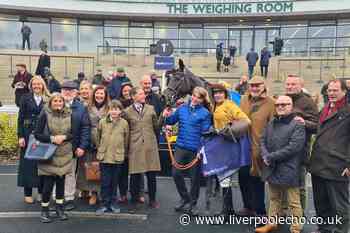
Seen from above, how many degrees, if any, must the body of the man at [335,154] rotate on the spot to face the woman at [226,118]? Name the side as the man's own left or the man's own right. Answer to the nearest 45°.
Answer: approximately 45° to the man's own right

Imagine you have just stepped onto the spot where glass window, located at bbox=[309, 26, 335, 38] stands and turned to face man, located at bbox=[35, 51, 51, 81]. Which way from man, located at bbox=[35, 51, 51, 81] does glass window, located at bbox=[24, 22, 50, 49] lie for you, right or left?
right

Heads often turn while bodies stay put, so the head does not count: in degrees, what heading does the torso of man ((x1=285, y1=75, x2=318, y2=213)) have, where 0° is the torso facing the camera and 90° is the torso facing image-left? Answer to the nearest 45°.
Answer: approximately 45°

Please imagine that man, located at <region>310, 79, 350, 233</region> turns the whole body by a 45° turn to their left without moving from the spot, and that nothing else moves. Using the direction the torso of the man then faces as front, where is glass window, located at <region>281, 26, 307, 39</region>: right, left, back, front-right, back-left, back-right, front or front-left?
back
